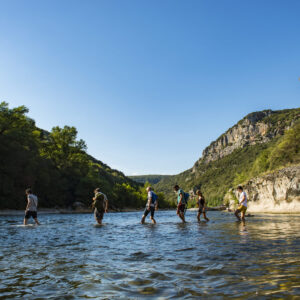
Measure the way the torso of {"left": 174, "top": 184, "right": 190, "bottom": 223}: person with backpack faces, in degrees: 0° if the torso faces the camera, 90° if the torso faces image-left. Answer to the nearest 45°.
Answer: approximately 90°
